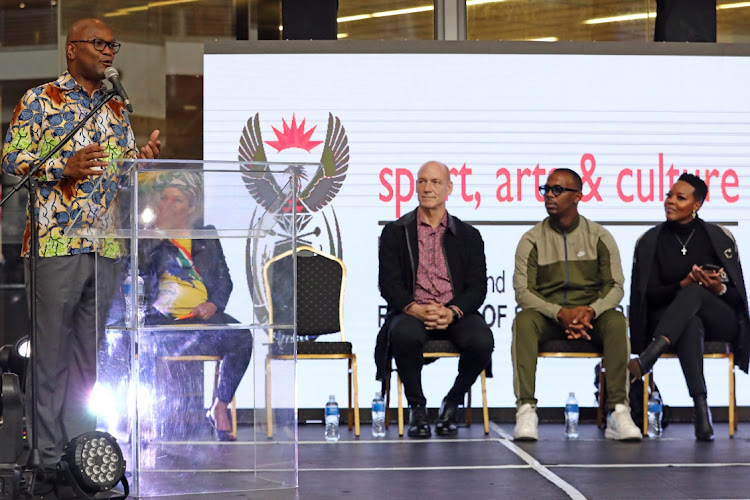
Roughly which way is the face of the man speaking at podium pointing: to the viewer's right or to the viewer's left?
to the viewer's right

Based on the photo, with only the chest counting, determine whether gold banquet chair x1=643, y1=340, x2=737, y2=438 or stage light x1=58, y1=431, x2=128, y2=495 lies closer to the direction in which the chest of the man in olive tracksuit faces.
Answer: the stage light

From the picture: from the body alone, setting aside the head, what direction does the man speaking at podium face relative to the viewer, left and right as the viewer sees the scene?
facing the viewer and to the right of the viewer

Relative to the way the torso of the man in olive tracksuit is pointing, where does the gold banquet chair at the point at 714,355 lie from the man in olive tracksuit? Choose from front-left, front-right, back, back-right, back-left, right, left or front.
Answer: left

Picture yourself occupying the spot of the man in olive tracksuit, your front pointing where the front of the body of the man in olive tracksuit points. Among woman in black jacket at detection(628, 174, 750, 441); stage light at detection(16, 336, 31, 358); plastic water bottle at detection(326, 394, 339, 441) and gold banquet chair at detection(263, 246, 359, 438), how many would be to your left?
1

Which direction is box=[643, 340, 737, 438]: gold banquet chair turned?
toward the camera

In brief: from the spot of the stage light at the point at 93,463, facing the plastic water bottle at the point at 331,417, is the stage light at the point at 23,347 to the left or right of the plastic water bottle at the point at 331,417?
left

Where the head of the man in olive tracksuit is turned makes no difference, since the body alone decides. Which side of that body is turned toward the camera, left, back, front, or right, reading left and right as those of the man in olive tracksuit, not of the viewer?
front

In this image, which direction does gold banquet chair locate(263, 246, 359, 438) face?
toward the camera

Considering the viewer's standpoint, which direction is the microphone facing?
facing to the left of the viewer

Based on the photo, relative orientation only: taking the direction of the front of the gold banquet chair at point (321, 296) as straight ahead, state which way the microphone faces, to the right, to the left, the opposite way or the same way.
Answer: to the right

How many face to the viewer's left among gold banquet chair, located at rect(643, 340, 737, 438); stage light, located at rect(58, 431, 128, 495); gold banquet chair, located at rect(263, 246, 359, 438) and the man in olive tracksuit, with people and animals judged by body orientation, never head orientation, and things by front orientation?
0

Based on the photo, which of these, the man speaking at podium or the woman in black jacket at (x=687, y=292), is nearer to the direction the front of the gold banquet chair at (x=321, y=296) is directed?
the man speaking at podium

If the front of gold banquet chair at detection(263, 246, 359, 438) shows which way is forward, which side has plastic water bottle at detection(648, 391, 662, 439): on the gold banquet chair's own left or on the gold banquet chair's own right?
on the gold banquet chair's own left

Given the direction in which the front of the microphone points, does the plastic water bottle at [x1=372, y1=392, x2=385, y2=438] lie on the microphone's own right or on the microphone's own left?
on the microphone's own right

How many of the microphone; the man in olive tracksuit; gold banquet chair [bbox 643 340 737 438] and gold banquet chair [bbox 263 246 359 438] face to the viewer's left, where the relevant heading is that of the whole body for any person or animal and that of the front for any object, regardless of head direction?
1
